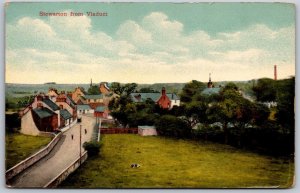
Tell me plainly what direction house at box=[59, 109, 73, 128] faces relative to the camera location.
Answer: facing the viewer and to the right of the viewer

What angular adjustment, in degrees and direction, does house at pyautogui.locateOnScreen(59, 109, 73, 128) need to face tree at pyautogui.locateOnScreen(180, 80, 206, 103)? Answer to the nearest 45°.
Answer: approximately 45° to its left
